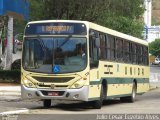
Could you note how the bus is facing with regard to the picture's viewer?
facing the viewer and to the left of the viewer

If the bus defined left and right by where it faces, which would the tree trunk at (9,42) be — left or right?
on its right
